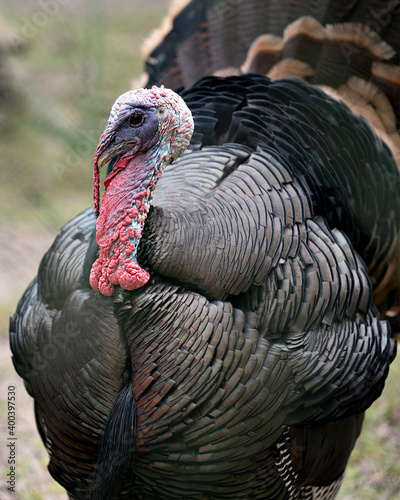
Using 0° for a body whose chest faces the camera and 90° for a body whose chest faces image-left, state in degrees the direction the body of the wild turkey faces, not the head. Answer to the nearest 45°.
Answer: approximately 45°
